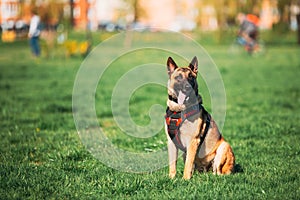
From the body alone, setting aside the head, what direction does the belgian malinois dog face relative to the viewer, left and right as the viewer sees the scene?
facing the viewer and to the left of the viewer

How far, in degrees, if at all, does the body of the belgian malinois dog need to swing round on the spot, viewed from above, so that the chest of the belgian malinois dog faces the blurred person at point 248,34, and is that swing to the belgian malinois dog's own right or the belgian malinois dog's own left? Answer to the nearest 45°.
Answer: approximately 135° to the belgian malinois dog's own right
